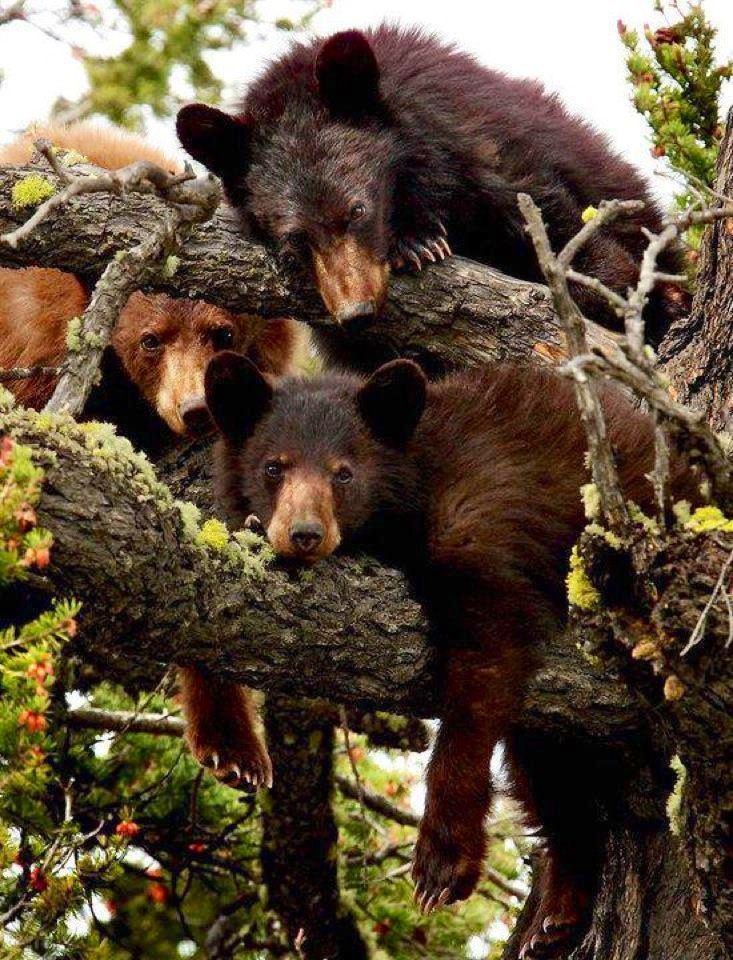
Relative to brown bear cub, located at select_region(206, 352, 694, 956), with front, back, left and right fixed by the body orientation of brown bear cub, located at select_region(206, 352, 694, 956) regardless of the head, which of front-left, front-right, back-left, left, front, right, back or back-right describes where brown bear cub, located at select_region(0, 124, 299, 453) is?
right
